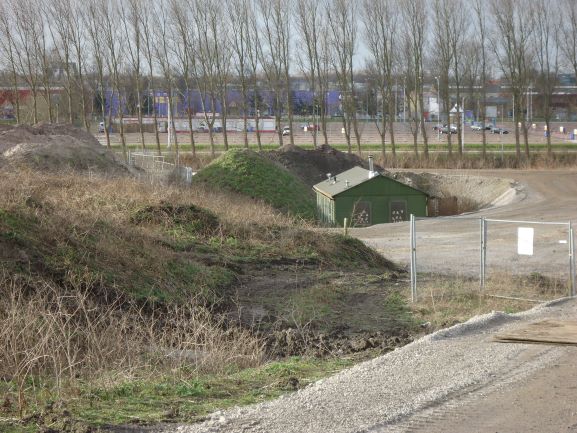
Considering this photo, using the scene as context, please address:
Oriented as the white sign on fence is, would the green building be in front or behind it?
behind

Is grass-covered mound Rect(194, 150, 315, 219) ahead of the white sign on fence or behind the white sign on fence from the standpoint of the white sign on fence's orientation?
behind

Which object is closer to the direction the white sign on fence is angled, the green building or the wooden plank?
the wooden plank

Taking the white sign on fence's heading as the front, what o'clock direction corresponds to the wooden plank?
The wooden plank is roughly at 12 o'clock from the white sign on fence.

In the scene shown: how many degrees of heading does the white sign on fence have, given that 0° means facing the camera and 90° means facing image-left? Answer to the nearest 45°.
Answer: approximately 0°

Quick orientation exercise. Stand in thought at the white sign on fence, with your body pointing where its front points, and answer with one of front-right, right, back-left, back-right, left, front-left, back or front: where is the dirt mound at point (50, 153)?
back-right

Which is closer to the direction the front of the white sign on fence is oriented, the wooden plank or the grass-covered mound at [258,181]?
the wooden plank
